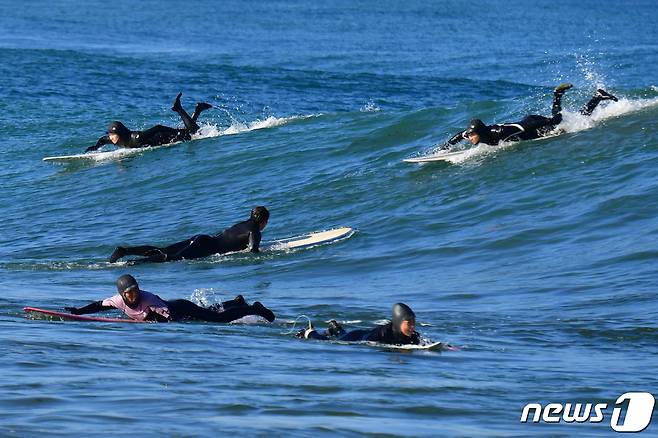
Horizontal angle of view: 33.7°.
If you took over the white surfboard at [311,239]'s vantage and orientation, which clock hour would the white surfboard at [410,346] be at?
the white surfboard at [410,346] is roughly at 3 o'clock from the white surfboard at [311,239].

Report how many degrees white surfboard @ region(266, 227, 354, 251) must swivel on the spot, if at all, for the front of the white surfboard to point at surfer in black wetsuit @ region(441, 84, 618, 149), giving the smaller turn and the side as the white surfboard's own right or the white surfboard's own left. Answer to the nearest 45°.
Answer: approximately 45° to the white surfboard's own left

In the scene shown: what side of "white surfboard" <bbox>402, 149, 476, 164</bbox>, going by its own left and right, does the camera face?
left

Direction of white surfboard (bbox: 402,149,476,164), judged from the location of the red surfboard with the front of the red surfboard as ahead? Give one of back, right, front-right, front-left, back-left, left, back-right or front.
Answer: back-right

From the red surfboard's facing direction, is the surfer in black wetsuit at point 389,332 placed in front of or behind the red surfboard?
behind

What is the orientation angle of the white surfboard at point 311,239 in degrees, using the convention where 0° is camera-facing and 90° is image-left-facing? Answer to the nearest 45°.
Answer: approximately 270°

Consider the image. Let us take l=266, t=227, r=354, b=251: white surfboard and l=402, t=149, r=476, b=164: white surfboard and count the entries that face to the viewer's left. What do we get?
1

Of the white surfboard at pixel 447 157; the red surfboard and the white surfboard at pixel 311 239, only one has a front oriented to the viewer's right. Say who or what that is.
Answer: the white surfboard at pixel 311 239

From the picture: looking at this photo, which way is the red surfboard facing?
to the viewer's left

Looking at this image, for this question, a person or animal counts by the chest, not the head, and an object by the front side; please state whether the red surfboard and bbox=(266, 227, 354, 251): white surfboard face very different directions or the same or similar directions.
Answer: very different directions

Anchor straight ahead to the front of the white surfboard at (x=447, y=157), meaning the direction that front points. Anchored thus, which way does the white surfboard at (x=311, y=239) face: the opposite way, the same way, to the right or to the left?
the opposite way

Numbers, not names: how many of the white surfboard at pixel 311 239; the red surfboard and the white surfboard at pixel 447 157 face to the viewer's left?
2

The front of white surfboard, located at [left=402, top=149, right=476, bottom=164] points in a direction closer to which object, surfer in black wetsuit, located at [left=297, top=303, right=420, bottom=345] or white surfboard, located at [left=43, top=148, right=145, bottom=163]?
the white surfboard

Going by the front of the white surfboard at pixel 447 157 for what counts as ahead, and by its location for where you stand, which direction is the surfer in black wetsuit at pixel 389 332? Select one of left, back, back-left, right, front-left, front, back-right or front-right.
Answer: left
